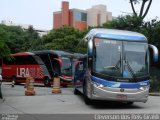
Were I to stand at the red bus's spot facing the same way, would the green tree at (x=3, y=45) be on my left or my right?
on my right
